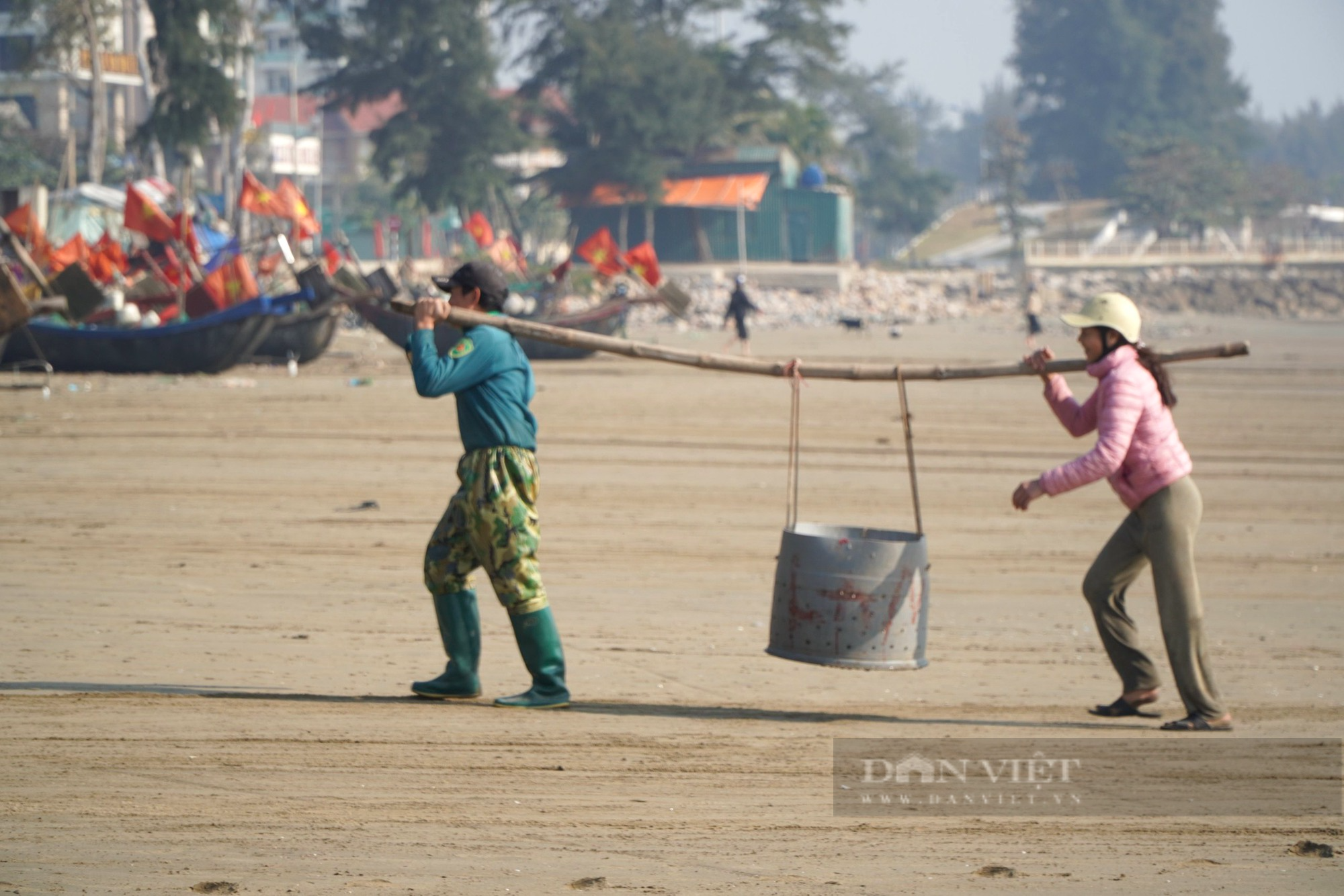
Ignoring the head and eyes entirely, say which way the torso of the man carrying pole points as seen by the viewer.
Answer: to the viewer's left

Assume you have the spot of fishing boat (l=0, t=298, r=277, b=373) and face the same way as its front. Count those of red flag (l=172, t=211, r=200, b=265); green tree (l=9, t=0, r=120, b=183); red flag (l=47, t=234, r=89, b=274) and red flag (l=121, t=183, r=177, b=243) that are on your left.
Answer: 4

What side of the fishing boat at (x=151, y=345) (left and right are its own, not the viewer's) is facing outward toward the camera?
right

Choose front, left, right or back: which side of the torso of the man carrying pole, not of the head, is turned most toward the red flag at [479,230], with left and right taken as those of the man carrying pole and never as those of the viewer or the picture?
right

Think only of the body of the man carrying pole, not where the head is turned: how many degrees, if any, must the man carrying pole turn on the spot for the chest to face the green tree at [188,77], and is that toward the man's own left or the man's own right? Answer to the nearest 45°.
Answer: approximately 90° to the man's own right

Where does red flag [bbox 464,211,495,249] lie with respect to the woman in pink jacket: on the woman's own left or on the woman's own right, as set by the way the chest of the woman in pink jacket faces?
on the woman's own right

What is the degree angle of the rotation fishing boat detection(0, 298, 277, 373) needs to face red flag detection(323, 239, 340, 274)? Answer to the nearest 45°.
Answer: approximately 45° to its left

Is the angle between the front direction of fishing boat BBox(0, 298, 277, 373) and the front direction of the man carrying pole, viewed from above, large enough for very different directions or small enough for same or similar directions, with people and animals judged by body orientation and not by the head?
very different directions

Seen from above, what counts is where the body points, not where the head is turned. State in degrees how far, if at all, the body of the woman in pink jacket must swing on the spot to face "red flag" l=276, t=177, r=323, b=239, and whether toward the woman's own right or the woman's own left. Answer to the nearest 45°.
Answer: approximately 45° to the woman's own right

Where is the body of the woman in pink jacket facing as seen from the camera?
to the viewer's left

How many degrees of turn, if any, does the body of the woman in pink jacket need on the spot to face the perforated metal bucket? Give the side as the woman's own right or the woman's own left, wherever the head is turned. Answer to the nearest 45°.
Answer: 0° — they already face it
